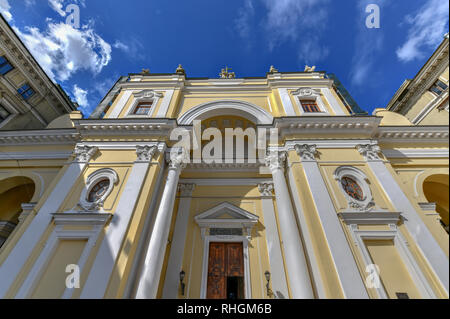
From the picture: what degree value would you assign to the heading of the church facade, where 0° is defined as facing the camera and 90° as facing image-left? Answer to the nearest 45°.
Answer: approximately 0°
